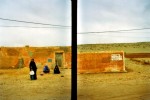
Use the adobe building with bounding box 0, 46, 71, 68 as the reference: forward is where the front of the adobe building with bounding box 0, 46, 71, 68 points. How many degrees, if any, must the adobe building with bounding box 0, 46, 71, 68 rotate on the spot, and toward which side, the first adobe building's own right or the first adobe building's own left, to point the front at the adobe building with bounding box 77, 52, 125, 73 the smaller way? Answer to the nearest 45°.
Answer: approximately 45° to the first adobe building's own left

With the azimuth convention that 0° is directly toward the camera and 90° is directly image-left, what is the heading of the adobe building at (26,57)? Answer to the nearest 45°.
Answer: approximately 0°
